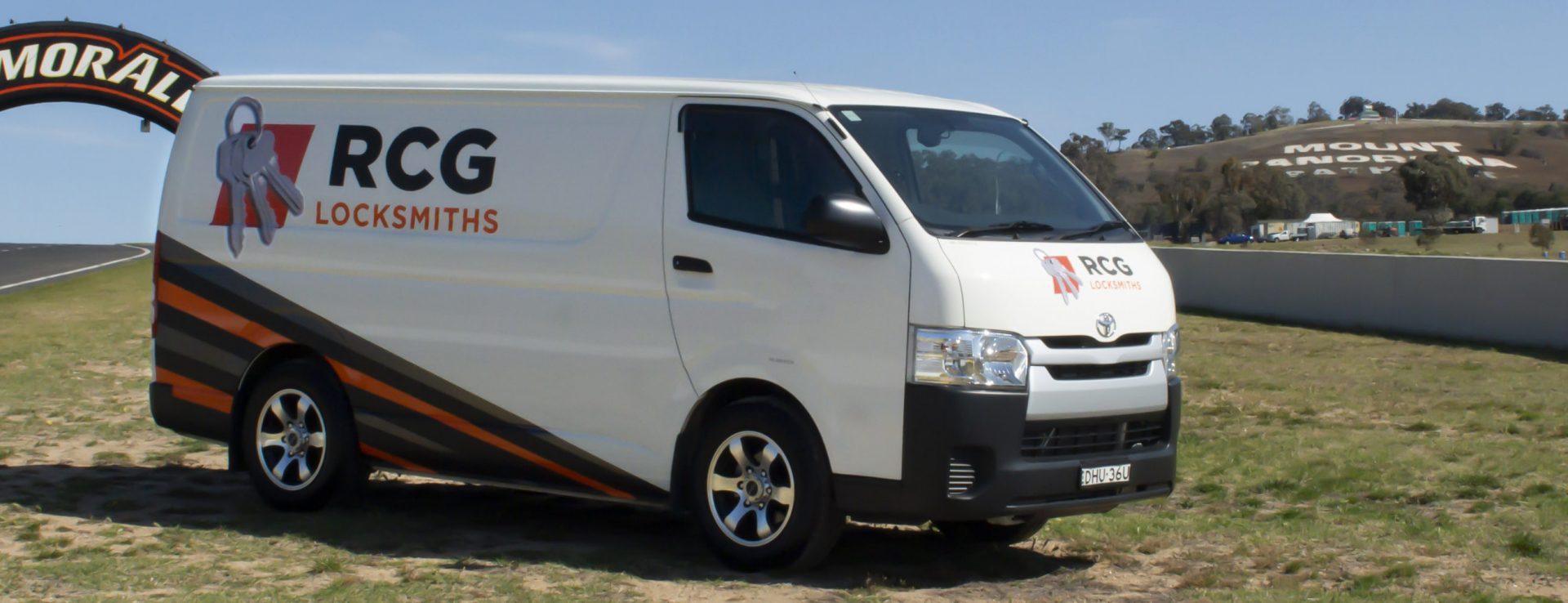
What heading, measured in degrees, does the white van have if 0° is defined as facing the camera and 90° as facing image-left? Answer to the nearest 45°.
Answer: approximately 315°

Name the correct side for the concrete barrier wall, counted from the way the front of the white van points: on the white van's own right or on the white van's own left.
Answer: on the white van's own left
